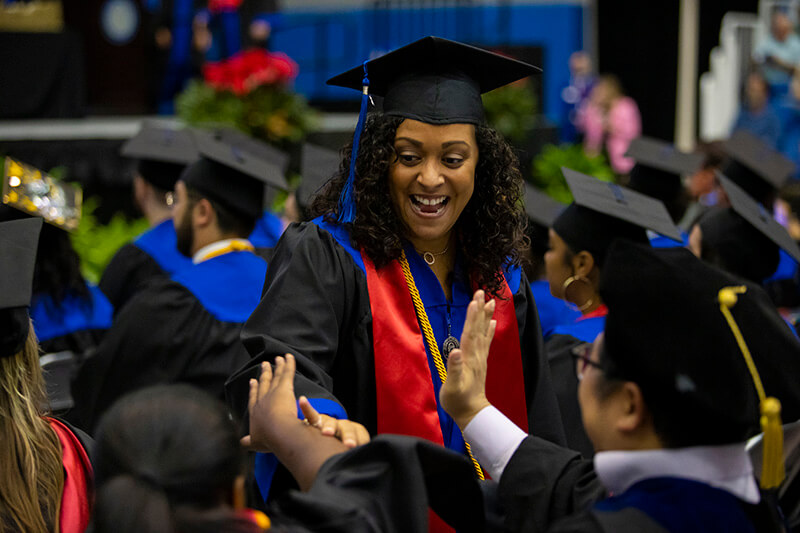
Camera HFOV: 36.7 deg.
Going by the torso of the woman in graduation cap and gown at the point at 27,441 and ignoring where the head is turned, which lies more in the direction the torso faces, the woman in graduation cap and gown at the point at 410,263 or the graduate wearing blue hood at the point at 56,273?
the graduate wearing blue hood

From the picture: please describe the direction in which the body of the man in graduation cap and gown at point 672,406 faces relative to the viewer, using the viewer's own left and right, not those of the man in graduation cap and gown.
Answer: facing away from the viewer and to the left of the viewer

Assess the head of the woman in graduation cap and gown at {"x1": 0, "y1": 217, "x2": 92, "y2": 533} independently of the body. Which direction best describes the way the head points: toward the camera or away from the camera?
away from the camera

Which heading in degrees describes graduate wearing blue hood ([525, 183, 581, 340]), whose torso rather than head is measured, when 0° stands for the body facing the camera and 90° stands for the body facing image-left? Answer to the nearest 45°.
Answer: approximately 135°

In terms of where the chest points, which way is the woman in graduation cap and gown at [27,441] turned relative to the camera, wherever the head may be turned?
away from the camera

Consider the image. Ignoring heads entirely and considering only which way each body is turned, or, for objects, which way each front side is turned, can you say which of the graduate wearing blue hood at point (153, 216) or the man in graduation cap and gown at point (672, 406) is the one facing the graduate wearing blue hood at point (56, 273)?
the man in graduation cap and gown

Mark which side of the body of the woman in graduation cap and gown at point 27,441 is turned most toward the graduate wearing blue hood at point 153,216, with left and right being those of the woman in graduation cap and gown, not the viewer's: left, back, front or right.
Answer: front

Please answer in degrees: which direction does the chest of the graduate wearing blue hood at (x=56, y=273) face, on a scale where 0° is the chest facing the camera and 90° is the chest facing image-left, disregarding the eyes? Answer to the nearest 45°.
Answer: approximately 135°

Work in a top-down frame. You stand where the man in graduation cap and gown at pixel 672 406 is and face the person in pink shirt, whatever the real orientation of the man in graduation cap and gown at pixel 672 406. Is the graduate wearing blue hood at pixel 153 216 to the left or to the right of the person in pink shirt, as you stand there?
left

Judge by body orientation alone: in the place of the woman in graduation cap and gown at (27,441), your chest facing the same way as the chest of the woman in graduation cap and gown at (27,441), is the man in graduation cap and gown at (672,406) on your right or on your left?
on your right

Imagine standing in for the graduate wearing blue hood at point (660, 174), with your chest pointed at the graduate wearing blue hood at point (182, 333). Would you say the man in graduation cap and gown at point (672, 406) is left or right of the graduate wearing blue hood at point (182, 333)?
left

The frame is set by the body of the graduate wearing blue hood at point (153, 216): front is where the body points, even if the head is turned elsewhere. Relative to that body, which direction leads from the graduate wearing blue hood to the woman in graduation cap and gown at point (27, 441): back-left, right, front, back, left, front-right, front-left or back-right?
back-left

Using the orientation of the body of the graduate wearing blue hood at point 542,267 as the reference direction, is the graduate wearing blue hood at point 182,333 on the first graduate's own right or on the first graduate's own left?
on the first graduate's own left

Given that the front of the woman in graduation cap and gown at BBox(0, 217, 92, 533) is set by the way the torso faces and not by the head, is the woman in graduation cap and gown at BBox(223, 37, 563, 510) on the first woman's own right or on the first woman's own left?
on the first woman's own right

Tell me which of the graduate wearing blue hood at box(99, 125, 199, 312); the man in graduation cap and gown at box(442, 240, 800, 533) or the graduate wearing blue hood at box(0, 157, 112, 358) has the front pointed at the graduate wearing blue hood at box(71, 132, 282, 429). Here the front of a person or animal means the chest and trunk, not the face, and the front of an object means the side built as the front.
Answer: the man in graduation cap and gown
